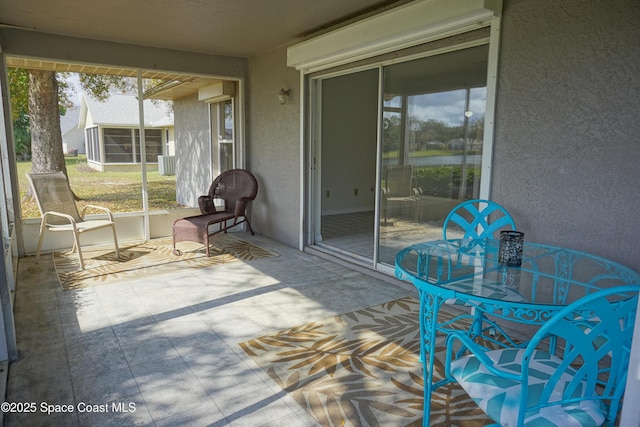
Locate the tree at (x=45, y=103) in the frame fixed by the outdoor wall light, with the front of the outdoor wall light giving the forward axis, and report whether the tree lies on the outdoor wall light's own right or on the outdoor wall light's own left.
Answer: on the outdoor wall light's own right

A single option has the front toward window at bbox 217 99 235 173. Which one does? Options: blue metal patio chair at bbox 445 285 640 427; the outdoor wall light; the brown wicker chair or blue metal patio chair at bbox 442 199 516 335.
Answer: blue metal patio chair at bbox 445 285 640 427

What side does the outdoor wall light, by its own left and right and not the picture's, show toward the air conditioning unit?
right

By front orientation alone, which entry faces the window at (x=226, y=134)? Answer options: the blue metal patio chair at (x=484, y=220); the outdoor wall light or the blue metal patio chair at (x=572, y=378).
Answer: the blue metal patio chair at (x=572, y=378)

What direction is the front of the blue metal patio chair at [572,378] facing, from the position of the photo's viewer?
facing away from the viewer and to the left of the viewer

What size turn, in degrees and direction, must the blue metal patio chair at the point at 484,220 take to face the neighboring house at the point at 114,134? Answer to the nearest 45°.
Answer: approximately 90° to its right

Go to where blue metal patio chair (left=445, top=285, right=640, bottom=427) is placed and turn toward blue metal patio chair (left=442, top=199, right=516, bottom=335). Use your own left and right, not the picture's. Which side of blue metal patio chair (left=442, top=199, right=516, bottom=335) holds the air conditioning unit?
left

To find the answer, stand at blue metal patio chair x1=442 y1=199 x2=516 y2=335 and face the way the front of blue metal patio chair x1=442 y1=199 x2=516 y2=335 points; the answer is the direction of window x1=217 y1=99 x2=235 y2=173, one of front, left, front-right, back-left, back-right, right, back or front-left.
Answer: back-right

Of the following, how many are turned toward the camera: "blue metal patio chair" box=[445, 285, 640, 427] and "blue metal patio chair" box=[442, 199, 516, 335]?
1

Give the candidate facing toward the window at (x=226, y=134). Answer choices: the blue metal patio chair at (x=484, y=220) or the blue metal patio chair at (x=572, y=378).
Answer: the blue metal patio chair at (x=572, y=378)

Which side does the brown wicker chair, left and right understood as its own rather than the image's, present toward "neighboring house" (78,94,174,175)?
right
